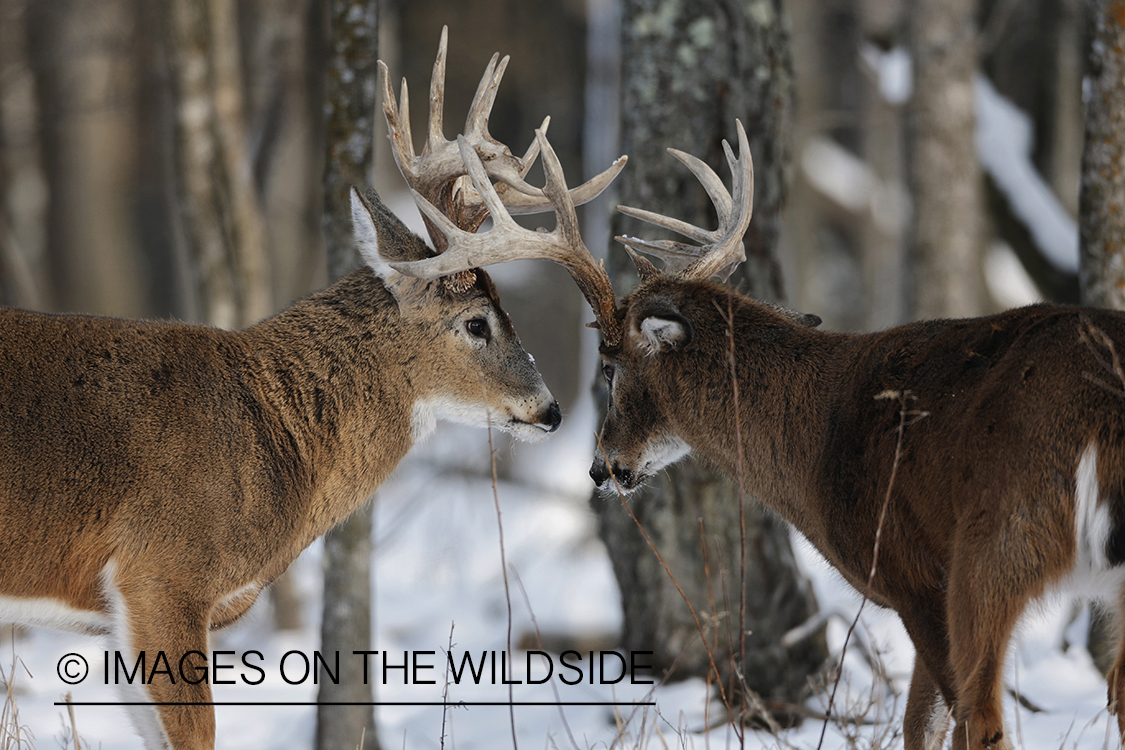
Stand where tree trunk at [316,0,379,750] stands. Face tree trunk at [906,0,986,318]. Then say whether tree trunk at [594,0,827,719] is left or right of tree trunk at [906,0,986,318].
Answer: right

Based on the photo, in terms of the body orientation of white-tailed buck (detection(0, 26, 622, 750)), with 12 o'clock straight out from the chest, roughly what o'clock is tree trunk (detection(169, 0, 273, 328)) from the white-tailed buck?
The tree trunk is roughly at 9 o'clock from the white-tailed buck.

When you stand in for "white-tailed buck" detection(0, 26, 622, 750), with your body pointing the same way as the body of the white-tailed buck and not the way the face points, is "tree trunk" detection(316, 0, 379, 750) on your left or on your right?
on your left

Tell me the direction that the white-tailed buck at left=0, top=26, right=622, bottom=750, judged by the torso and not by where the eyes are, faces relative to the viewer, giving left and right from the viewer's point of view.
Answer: facing to the right of the viewer

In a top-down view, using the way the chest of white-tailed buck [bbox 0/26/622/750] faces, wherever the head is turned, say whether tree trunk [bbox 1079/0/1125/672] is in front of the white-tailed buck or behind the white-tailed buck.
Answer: in front

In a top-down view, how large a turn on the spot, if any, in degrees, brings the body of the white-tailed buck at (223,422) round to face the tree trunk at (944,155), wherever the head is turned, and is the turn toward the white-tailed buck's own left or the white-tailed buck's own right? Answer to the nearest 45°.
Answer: approximately 45° to the white-tailed buck's own left

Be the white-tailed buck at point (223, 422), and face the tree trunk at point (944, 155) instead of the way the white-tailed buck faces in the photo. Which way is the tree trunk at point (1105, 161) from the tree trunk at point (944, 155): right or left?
right
